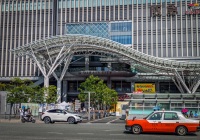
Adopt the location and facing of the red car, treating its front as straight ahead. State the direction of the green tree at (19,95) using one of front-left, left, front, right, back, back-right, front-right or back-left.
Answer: front-right

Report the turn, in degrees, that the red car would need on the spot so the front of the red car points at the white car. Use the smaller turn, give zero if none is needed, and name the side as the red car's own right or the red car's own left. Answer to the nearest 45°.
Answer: approximately 45° to the red car's own right

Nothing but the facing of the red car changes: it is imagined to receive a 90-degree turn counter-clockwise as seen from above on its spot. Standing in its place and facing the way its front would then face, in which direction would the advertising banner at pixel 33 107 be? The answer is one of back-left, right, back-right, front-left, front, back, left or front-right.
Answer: back-right

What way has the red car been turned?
to the viewer's left
